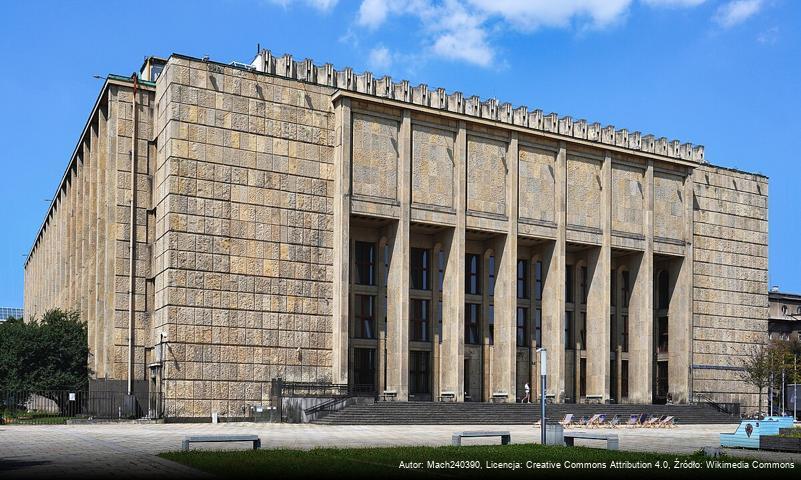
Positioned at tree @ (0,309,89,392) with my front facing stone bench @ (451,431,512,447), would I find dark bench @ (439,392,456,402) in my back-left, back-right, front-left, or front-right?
front-left

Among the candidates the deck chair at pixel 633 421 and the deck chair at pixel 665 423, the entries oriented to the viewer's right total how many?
0

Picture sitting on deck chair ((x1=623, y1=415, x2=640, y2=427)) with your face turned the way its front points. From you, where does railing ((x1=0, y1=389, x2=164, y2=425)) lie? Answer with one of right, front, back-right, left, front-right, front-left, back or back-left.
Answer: front-right

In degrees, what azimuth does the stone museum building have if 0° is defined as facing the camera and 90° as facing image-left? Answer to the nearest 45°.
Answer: approximately 315°

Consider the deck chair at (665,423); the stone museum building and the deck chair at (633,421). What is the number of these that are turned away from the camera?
0

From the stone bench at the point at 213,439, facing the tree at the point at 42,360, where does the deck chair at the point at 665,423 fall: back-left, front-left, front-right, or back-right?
front-right

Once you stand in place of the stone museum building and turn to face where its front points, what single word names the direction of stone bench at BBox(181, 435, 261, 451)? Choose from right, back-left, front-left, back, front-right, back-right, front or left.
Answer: front-right

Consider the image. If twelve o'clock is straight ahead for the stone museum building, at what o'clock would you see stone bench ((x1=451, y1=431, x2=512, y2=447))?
The stone bench is roughly at 1 o'clock from the stone museum building.
